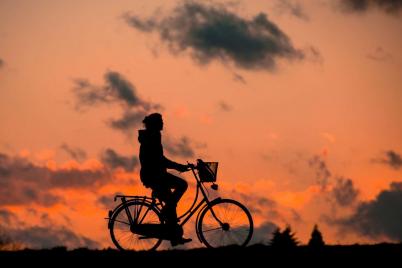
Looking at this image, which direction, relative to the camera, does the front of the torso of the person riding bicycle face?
to the viewer's right

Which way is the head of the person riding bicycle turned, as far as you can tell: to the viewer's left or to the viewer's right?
to the viewer's right
